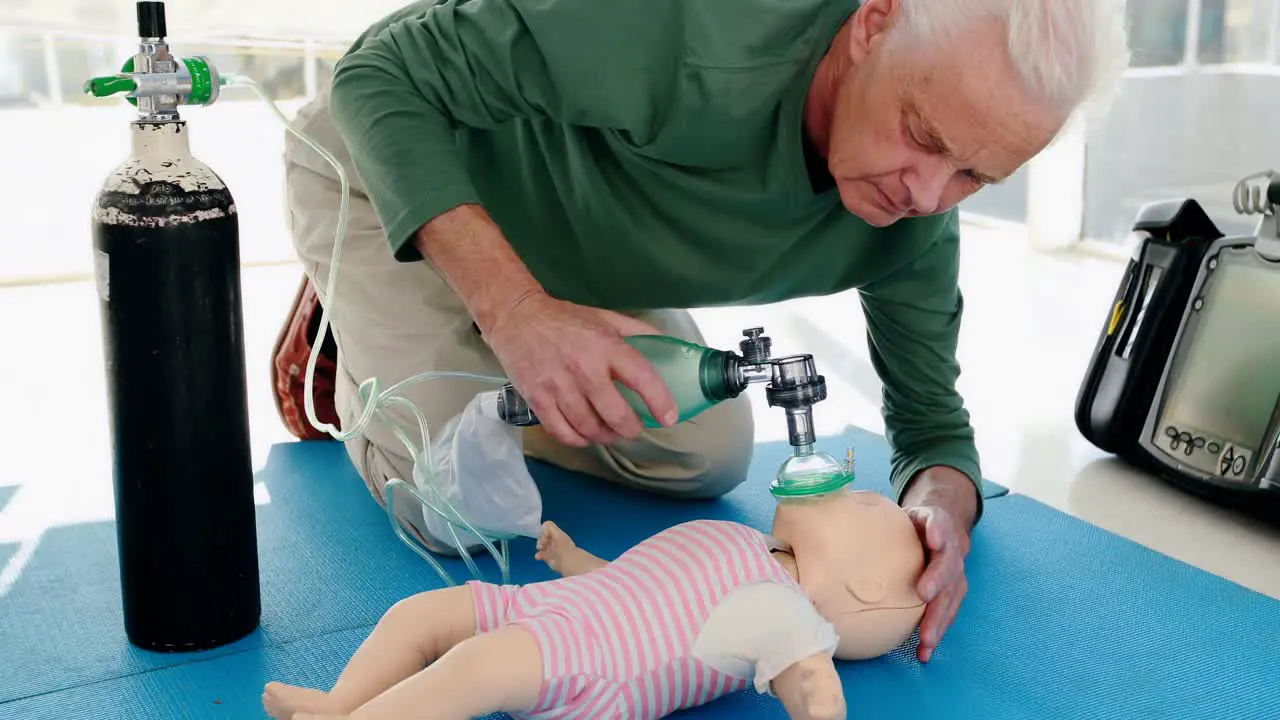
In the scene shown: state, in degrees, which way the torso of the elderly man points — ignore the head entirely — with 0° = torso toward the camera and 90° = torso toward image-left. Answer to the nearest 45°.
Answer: approximately 315°

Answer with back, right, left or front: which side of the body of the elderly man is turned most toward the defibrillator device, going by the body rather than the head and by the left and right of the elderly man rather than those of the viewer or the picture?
left
